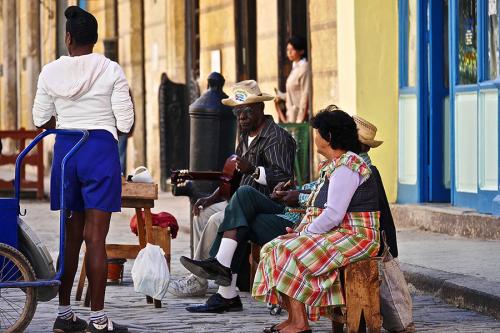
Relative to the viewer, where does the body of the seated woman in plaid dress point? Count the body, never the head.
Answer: to the viewer's left

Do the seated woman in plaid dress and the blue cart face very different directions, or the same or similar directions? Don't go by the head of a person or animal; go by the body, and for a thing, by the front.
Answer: same or similar directions

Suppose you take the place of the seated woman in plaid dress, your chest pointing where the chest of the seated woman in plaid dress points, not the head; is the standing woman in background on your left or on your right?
on your right

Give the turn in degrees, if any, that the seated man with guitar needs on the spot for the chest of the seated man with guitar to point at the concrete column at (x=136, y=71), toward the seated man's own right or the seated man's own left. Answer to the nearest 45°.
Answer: approximately 135° to the seated man's own right

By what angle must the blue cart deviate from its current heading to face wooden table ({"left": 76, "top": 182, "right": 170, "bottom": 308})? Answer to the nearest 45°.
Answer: approximately 135° to its right

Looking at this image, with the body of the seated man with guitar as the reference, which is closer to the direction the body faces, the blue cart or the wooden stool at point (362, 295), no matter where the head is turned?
the blue cart

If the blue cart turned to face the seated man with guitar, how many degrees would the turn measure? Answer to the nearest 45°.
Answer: approximately 135° to its right

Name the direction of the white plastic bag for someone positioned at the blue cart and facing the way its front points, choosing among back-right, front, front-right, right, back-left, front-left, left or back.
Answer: back-right

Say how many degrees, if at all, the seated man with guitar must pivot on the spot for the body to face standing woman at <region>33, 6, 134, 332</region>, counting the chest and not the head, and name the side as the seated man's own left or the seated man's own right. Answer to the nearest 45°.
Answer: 0° — they already face them

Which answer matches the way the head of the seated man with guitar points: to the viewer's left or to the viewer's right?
to the viewer's left

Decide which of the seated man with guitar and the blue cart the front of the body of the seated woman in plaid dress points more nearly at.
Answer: the blue cart

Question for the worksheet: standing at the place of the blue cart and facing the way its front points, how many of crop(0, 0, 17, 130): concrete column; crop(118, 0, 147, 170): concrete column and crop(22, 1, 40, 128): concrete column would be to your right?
3

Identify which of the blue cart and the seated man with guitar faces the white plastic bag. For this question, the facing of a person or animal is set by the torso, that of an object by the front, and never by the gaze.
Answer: the seated man with guitar

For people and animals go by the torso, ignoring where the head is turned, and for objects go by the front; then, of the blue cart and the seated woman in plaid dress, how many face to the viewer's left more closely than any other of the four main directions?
2

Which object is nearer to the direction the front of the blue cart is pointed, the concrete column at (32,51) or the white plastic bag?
the concrete column

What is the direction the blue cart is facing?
to the viewer's left
